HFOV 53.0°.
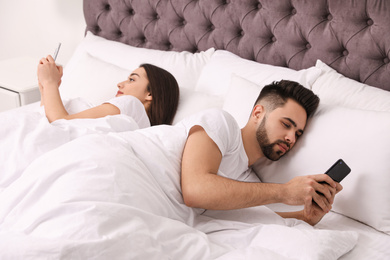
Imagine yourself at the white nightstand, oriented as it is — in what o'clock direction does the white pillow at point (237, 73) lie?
The white pillow is roughly at 9 o'clock from the white nightstand.

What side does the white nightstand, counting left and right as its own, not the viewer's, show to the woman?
left

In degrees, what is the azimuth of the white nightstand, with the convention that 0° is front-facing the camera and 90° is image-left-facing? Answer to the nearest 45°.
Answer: approximately 45°

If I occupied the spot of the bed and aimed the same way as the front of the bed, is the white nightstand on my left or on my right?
on my right

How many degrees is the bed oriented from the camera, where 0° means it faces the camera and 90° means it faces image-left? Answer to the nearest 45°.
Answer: approximately 45°
